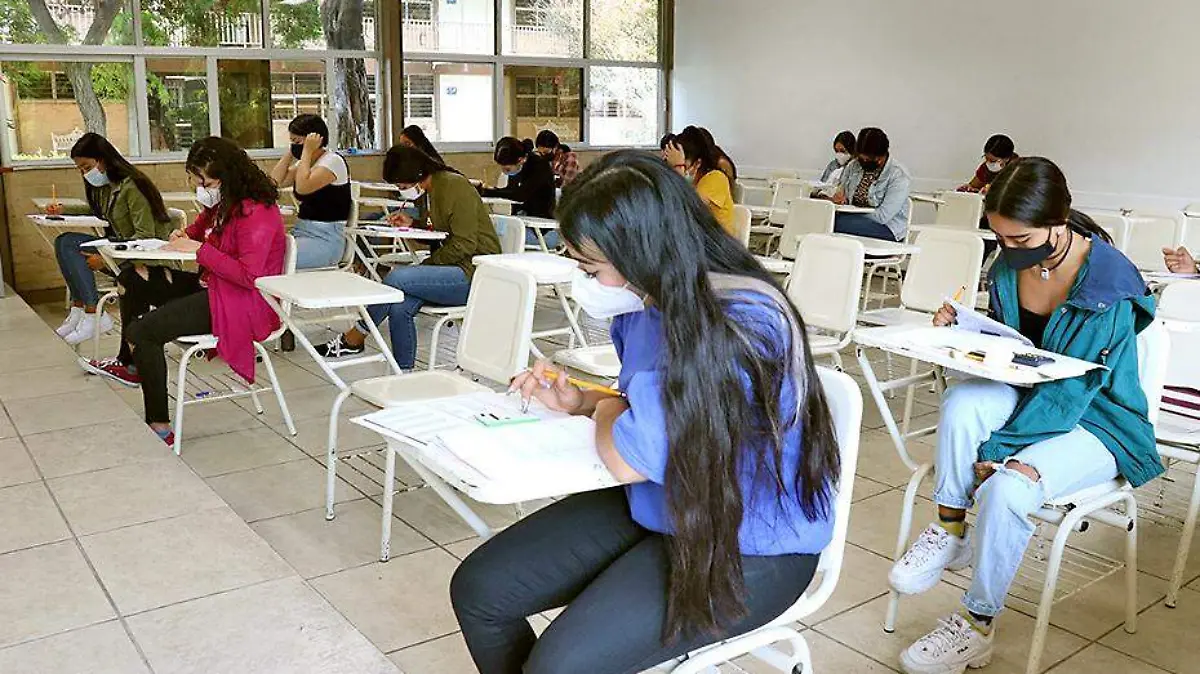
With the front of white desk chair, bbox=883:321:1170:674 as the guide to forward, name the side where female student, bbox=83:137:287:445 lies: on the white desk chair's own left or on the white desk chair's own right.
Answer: on the white desk chair's own right

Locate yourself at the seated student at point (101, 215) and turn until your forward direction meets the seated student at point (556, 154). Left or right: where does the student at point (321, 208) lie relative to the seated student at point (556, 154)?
right

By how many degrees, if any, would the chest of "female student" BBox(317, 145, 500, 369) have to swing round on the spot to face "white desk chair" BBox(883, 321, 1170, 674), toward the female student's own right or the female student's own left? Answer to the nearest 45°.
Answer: approximately 135° to the female student's own left

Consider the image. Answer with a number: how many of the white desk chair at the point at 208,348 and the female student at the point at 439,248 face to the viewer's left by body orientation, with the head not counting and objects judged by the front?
2

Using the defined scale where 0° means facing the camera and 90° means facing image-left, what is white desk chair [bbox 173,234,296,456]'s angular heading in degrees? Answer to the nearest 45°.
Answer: approximately 90°

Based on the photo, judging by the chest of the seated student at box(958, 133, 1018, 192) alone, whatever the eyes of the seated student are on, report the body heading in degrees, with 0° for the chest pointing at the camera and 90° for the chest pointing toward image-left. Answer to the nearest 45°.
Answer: approximately 45°

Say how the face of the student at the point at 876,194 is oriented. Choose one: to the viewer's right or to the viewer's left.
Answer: to the viewer's left

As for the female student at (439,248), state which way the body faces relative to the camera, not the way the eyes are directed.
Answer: to the viewer's left

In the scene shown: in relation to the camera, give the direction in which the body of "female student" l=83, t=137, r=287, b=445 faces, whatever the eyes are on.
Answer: to the viewer's left

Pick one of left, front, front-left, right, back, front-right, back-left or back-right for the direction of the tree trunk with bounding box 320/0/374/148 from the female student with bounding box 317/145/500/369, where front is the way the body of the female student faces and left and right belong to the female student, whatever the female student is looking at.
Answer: right

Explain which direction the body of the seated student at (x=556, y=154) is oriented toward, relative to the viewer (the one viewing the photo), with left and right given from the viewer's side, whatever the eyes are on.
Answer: facing the viewer and to the left of the viewer

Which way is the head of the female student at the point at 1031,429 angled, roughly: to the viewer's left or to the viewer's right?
to the viewer's left

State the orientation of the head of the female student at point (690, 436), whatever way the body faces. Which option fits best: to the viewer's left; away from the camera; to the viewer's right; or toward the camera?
to the viewer's left

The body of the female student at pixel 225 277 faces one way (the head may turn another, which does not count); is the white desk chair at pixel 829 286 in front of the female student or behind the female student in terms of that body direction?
behind

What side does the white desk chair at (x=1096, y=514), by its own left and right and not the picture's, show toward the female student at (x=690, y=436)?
front
